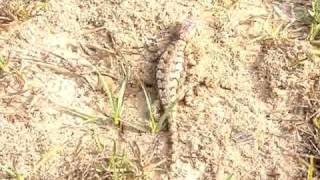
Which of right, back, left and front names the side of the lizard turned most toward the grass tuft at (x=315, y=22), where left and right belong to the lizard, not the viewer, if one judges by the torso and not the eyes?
right

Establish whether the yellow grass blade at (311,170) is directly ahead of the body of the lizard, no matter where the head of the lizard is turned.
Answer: no

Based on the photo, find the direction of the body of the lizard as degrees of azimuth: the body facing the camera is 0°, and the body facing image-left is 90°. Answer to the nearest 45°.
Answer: approximately 180°

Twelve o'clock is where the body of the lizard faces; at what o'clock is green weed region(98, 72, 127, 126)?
The green weed is roughly at 8 o'clock from the lizard.

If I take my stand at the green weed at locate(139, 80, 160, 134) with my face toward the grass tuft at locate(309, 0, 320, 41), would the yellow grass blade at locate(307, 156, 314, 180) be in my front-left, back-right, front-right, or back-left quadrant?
front-right
